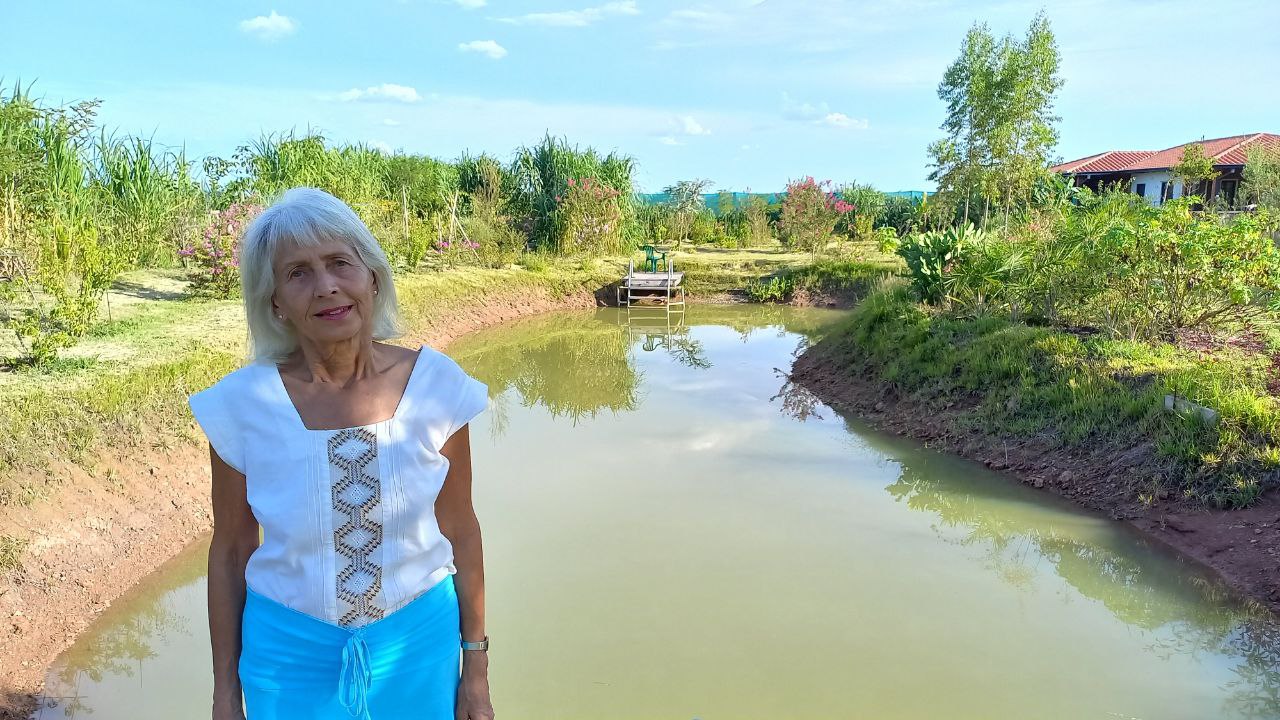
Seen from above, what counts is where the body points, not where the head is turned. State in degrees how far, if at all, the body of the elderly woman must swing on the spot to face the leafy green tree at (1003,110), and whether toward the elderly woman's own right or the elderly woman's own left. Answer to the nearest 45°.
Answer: approximately 135° to the elderly woman's own left

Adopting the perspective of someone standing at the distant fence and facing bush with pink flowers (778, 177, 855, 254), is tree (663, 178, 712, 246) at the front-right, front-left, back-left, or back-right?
front-right

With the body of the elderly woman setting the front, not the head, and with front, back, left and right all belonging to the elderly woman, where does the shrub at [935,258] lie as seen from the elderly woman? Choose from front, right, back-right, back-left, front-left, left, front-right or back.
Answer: back-left

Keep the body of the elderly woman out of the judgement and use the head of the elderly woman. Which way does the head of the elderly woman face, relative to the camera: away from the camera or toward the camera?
toward the camera

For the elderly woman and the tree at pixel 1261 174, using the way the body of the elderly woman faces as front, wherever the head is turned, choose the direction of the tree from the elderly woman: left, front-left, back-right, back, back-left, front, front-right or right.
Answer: back-left

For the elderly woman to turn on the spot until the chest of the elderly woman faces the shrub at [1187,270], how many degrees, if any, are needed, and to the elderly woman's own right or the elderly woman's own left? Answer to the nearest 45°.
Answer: approximately 135° to the elderly woman's own left

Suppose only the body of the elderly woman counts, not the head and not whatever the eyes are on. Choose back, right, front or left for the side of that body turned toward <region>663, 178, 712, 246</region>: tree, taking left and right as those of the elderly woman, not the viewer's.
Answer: back

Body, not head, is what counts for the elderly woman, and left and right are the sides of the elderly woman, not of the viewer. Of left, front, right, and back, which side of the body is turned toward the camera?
front

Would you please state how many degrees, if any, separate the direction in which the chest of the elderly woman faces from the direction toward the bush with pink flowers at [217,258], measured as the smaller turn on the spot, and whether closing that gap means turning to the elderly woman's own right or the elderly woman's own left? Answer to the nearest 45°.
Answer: approximately 180°
